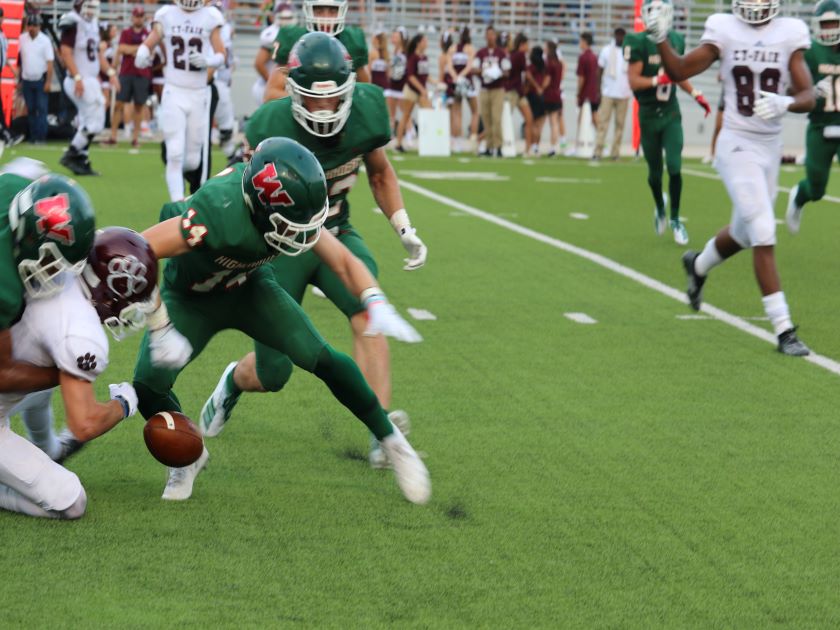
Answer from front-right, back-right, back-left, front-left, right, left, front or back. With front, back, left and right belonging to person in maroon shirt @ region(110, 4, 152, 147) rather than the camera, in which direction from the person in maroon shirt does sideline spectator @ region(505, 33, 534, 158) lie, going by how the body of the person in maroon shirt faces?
left

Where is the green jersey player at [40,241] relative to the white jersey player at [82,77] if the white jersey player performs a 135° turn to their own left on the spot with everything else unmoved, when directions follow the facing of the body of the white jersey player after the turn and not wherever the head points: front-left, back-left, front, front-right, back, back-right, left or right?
back

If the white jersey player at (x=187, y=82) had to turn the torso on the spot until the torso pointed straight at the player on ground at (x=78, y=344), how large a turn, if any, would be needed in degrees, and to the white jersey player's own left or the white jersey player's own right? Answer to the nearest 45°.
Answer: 0° — they already face them

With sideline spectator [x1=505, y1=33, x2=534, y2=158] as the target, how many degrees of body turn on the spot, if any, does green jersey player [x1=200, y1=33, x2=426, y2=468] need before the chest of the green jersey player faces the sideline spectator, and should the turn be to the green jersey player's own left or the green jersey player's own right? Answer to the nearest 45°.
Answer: approximately 180°

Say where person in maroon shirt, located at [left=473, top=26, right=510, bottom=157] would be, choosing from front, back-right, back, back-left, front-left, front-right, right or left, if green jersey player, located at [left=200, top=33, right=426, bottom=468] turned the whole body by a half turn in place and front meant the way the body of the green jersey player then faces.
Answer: front

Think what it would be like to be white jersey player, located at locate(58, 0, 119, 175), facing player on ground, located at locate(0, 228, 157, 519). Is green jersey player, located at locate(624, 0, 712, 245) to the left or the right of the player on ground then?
left

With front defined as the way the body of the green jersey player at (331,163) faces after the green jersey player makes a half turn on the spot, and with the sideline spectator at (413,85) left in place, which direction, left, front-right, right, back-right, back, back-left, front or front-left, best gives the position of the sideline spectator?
front

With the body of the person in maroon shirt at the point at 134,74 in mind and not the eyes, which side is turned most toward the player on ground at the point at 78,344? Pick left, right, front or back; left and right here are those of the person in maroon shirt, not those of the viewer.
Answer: front
